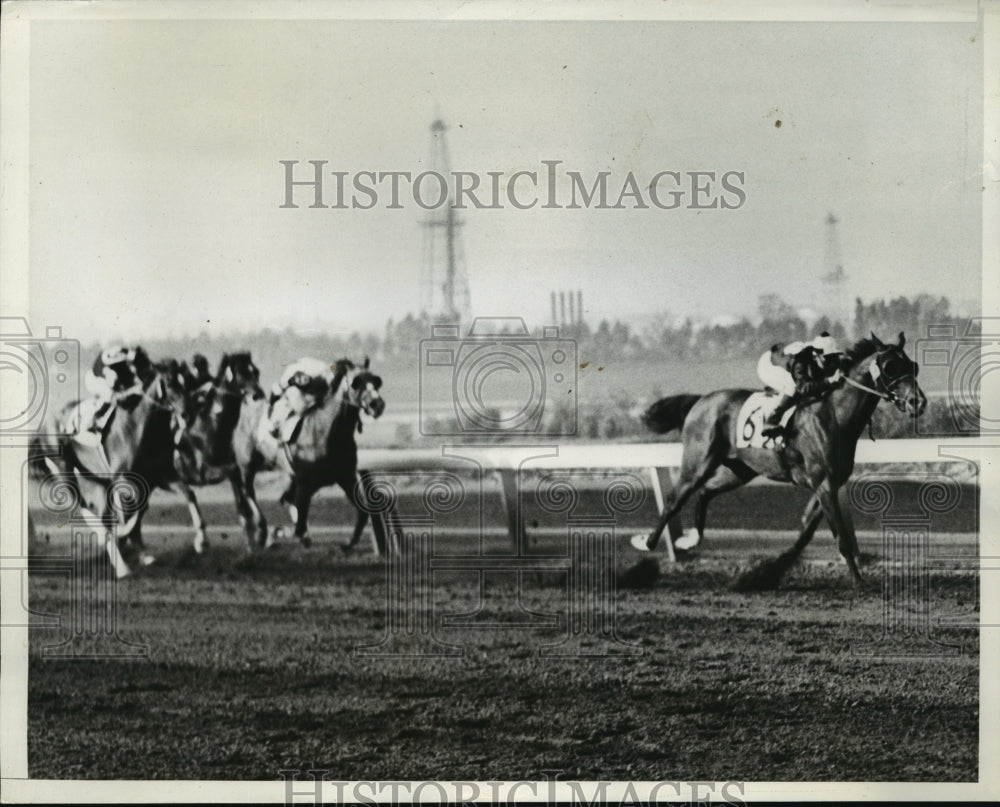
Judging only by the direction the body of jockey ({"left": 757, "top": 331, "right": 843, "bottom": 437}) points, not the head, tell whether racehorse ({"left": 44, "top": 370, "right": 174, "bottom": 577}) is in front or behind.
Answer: behind

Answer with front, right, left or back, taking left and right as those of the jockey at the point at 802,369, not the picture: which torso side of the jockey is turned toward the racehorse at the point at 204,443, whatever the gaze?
back

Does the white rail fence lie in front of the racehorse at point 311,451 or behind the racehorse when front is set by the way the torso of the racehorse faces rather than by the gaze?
in front

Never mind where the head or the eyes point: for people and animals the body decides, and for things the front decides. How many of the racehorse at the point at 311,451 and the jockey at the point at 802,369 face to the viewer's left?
0

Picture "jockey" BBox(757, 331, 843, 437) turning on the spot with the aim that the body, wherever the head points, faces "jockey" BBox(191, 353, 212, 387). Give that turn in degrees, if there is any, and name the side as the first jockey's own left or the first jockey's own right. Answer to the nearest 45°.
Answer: approximately 180°

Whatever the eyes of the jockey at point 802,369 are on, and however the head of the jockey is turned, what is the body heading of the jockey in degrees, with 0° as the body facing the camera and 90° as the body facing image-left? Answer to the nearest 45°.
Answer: approximately 270°
